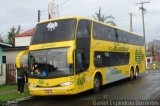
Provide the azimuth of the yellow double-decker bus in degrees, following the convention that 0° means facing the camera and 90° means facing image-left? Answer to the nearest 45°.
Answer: approximately 45°
